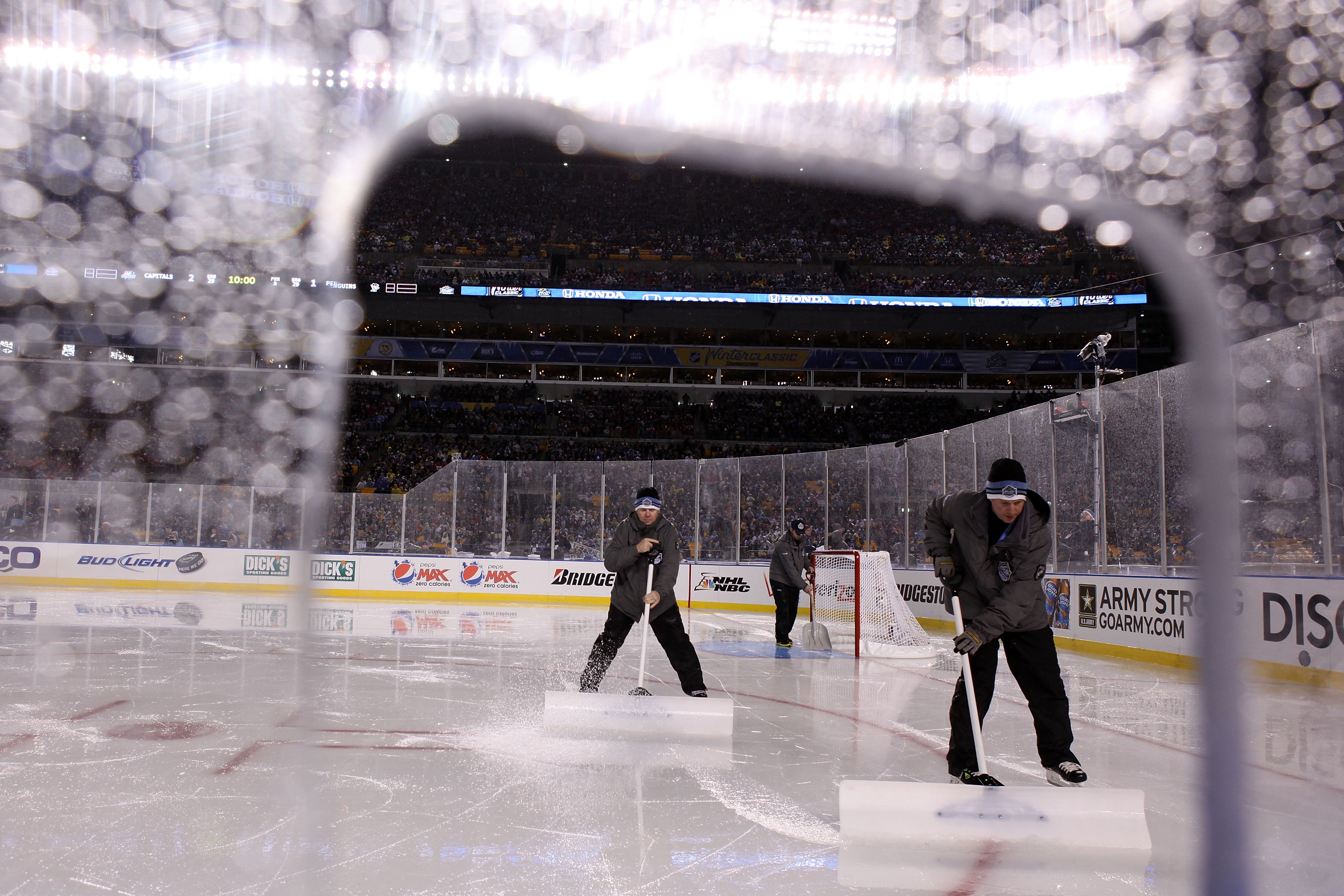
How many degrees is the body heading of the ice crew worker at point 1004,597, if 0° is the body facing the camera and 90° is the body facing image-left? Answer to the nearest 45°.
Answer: approximately 0°

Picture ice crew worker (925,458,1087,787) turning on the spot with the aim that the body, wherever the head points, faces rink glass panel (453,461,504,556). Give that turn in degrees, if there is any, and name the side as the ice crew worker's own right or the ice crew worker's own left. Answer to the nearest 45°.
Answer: approximately 135° to the ice crew worker's own right

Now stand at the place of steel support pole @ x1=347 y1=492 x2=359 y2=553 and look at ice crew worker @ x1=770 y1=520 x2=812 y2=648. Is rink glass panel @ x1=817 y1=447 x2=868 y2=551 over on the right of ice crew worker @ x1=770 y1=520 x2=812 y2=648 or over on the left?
left

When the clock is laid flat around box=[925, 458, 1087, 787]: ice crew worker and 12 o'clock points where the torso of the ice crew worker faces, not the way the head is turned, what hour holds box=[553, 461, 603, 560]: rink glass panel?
The rink glass panel is roughly at 5 o'clock from the ice crew worker.

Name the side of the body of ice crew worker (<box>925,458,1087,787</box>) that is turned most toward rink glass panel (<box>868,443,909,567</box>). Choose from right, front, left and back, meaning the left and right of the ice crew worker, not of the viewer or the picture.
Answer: back

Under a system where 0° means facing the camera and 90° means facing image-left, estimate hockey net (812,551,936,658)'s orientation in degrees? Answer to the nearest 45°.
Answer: approximately 90°

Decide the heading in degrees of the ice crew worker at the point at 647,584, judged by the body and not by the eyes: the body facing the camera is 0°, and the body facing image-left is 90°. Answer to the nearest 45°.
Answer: approximately 0°
